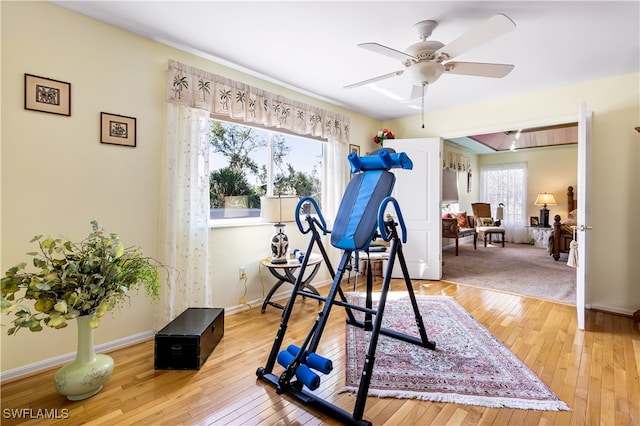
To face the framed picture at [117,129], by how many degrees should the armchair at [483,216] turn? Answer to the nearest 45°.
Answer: approximately 45° to its right

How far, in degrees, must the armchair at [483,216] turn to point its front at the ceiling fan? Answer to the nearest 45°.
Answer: approximately 45° to its right

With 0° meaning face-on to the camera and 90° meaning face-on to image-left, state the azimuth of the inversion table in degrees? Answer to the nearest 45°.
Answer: approximately 45°

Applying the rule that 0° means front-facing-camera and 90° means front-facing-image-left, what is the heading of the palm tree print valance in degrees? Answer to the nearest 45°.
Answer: approximately 315°

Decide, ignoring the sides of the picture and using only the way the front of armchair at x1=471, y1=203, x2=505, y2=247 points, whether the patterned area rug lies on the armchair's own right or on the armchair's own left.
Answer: on the armchair's own right

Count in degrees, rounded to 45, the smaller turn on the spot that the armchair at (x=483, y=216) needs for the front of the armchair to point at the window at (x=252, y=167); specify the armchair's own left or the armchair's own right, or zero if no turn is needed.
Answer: approximately 45° to the armchair's own right

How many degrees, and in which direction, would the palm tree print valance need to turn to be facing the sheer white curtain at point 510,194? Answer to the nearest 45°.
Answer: approximately 90° to its left
